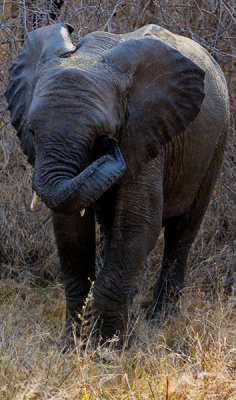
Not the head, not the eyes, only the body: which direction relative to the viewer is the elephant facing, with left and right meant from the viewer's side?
facing the viewer and to the left of the viewer
